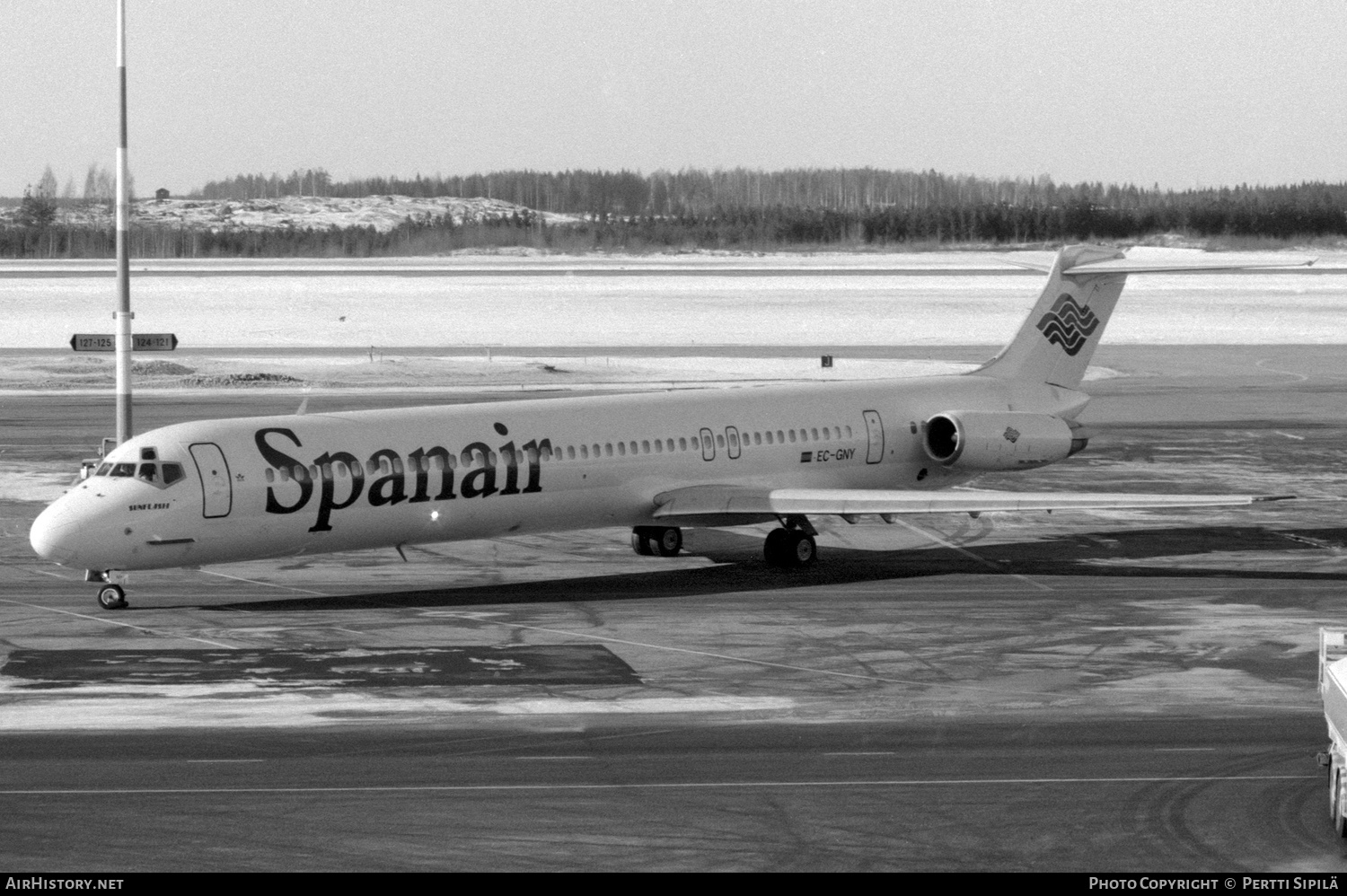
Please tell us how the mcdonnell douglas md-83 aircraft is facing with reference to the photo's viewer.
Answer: facing the viewer and to the left of the viewer

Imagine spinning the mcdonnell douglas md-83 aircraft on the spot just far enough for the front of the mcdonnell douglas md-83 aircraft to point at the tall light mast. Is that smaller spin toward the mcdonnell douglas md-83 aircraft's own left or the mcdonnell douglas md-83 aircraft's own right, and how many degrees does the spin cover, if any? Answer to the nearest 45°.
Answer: approximately 90° to the mcdonnell douglas md-83 aircraft's own right
